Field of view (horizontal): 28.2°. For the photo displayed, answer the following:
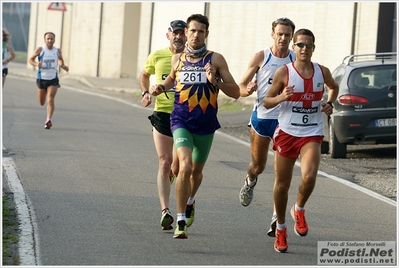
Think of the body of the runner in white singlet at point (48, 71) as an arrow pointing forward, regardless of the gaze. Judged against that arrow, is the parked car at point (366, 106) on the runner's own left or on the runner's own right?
on the runner's own left

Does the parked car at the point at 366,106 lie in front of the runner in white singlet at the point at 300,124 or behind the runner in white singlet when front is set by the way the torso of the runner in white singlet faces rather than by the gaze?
behind

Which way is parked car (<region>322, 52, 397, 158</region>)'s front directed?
away from the camera

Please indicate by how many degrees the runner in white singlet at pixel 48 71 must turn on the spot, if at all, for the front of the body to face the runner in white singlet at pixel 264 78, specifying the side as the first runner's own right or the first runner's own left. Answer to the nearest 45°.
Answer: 0° — they already face them

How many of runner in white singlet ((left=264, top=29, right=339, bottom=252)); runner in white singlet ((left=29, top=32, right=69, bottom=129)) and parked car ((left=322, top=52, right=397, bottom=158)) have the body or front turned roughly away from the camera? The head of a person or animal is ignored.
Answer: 1

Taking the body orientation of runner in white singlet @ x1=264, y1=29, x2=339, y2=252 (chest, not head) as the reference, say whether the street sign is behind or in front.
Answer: behind

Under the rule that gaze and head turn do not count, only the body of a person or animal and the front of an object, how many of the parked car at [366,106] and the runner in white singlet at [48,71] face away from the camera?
1

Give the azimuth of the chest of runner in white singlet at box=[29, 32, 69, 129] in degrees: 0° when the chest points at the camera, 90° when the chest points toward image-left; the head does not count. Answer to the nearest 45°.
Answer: approximately 0°

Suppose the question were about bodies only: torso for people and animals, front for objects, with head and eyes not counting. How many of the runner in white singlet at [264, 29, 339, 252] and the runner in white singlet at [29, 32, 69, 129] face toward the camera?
2

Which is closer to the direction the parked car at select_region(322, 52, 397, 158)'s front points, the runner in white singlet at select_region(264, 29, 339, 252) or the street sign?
the street sign

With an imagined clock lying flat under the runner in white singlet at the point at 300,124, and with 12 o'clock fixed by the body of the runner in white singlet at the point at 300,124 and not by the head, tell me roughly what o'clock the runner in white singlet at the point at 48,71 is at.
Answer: the runner in white singlet at the point at 48,71 is roughly at 5 o'clock from the runner in white singlet at the point at 300,124.
